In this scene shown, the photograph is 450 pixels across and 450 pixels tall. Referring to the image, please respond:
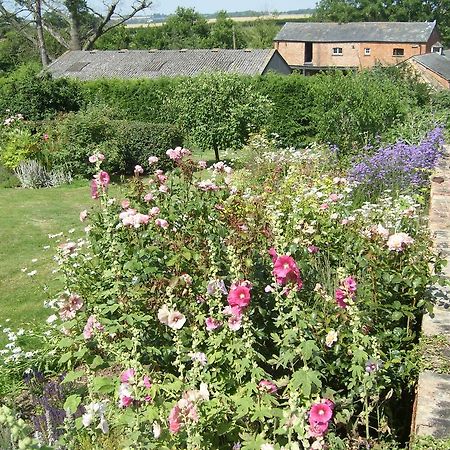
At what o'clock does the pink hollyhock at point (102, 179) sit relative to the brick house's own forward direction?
The pink hollyhock is roughly at 12 o'clock from the brick house.

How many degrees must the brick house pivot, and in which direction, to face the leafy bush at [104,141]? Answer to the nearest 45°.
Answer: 0° — it already faces it

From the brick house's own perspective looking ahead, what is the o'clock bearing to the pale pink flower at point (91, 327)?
The pale pink flower is roughly at 12 o'clock from the brick house.

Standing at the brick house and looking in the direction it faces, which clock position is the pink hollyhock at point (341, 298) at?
The pink hollyhock is roughly at 12 o'clock from the brick house.

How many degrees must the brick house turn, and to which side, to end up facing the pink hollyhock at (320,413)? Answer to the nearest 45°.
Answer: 0° — it already faces it

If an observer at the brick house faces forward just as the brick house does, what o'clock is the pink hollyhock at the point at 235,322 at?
The pink hollyhock is roughly at 12 o'clock from the brick house.

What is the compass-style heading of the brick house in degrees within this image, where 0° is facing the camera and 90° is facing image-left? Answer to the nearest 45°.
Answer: approximately 0°

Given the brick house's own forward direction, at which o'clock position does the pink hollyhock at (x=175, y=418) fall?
The pink hollyhock is roughly at 12 o'clock from the brick house.

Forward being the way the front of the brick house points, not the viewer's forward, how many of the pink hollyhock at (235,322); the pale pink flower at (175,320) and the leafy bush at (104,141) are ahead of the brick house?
3

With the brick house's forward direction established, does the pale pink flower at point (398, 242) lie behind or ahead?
ahead

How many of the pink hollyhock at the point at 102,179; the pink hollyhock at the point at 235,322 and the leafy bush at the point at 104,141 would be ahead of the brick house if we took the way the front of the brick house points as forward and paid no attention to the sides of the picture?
3

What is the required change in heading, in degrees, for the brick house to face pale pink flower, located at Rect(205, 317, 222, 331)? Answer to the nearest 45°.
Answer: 0° — it already faces it

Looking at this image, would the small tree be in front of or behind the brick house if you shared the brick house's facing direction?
in front

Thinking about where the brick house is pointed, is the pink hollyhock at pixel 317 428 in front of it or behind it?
in front
